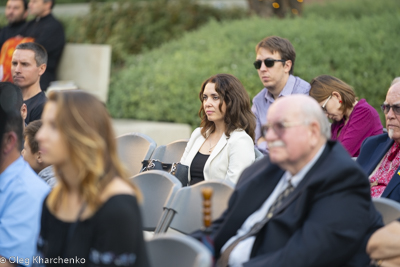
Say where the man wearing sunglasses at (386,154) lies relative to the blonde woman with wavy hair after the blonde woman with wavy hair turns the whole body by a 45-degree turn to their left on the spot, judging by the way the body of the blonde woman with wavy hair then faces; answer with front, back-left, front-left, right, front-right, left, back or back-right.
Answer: back-left

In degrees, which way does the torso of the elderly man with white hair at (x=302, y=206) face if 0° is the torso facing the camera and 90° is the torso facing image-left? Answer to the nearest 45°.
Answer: approximately 45°

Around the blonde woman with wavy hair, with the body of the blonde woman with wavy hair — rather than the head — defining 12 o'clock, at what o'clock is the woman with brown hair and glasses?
The woman with brown hair and glasses is roughly at 6 o'clock from the blonde woman with wavy hair.

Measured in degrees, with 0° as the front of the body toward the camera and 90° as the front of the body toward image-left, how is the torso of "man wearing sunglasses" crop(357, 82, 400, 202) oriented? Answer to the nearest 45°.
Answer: approximately 45°

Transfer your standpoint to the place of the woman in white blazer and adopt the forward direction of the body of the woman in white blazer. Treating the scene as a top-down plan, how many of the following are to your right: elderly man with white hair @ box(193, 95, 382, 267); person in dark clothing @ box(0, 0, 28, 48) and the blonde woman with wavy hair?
1

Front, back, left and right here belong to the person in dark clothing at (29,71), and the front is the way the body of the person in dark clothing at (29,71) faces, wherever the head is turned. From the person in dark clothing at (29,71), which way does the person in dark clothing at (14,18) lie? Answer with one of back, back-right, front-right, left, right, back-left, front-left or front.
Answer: back-right

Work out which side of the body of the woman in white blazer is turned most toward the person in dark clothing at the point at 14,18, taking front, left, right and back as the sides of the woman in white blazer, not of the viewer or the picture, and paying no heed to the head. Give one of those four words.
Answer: right

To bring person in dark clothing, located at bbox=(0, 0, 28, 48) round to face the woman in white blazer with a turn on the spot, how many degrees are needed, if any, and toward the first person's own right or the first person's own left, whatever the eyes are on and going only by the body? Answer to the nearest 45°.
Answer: approximately 45° to the first person's own left

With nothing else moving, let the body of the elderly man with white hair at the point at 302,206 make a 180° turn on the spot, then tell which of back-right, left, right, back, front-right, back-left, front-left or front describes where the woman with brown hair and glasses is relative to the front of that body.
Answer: front-left

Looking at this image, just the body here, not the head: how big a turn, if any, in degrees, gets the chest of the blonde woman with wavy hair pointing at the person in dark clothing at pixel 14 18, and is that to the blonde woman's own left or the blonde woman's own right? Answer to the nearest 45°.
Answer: approximately 135° to the blonde woman's own right

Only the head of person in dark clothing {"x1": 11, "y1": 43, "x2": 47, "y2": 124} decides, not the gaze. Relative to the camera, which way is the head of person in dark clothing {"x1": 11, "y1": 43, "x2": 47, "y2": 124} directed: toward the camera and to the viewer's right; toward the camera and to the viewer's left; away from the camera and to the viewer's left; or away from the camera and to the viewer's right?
toward the camera and to the viewer's left

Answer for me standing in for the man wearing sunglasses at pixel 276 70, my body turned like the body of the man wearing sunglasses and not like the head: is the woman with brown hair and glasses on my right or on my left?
on my left
